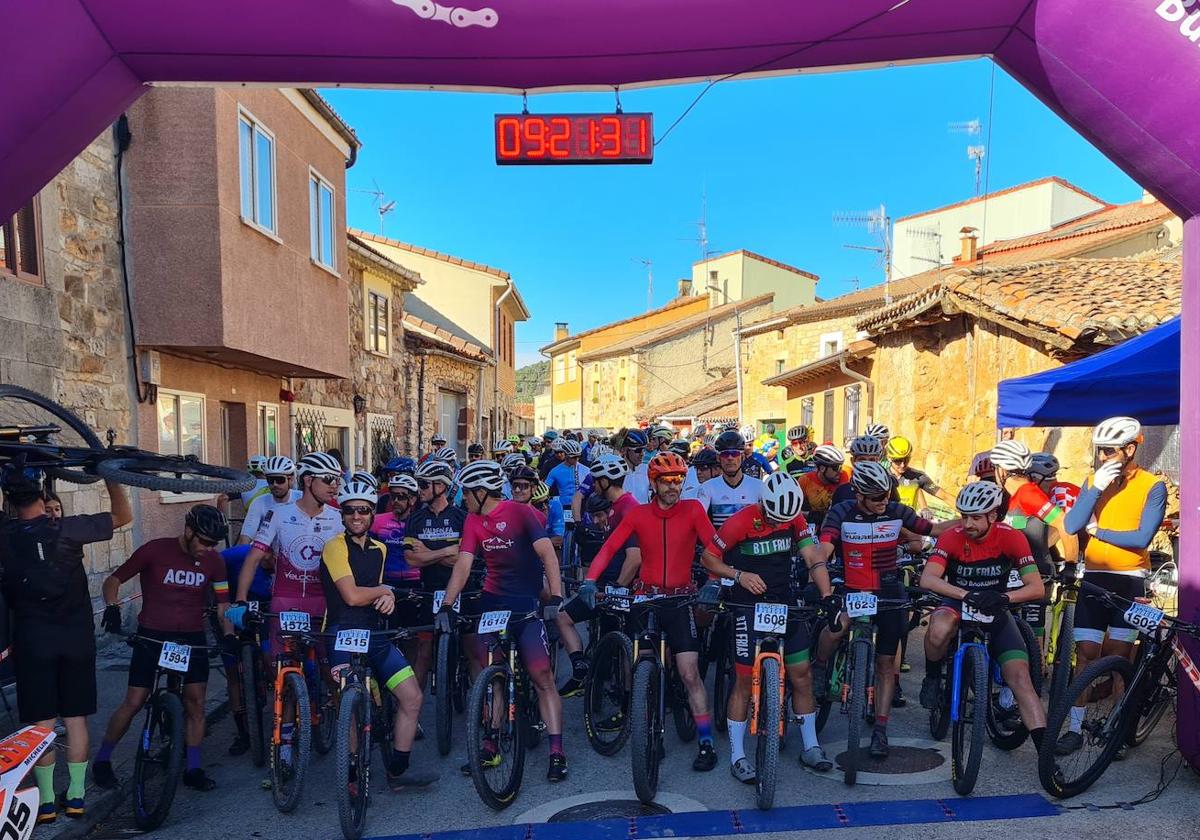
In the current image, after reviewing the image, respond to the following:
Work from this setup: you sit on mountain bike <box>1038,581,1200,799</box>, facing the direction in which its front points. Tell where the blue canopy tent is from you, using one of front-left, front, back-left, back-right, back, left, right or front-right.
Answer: back-right

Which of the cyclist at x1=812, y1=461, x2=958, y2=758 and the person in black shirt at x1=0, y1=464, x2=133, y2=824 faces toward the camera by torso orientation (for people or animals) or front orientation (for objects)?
the cyclist

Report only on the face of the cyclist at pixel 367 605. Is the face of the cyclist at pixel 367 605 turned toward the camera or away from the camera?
toward the camera

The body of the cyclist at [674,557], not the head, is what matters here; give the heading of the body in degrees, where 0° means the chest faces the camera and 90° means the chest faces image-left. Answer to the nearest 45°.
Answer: approximately 0°

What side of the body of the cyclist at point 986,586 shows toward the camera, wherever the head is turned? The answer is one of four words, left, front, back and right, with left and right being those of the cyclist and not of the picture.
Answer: front

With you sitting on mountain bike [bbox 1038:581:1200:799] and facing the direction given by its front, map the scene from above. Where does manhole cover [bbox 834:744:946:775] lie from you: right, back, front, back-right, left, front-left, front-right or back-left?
front-right

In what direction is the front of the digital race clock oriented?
toward the camera

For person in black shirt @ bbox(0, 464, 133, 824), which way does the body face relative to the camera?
away from the camera

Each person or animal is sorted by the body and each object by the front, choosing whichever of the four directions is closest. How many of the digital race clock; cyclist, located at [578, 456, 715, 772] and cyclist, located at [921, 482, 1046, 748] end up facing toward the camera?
3

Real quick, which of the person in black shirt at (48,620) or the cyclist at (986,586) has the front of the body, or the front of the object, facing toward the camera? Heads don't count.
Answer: the cyclist

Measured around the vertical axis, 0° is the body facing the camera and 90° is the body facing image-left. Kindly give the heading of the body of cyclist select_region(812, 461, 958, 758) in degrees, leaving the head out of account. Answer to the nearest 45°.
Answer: approximately 0°

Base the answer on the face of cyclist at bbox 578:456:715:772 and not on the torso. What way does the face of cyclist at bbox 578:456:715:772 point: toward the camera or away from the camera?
toward the camera

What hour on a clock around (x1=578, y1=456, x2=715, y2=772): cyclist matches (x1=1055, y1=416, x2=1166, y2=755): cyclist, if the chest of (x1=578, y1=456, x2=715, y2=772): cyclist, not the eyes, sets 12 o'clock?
(x1=1055, y1=416, x2=1166, y2=755): cyclist is roughly at 9 o'clock from (x1=578, y1=456, x2=715, y2=772): cyclist.
